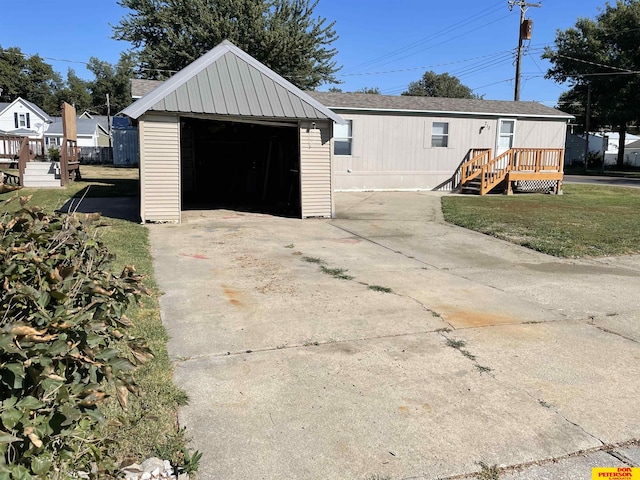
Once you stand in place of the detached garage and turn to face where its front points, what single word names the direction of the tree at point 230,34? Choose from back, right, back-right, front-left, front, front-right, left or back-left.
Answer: back

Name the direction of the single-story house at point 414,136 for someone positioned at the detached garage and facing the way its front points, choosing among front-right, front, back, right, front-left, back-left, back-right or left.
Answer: back-left

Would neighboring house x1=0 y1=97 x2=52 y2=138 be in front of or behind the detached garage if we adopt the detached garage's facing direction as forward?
behind

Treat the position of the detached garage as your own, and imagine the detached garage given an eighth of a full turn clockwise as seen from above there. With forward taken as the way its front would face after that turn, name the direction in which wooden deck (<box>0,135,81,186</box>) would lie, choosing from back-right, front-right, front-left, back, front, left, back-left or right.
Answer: right

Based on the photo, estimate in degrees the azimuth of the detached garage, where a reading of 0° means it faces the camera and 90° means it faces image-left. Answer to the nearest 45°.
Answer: approximately 0°

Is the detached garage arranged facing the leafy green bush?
yes

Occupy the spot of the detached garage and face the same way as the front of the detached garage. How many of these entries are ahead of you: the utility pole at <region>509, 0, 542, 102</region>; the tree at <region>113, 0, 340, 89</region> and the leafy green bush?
1

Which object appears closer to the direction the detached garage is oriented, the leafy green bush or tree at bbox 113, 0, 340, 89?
the leafy green bush

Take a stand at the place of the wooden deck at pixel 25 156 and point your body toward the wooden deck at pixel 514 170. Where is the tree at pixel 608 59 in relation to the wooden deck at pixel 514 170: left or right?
left

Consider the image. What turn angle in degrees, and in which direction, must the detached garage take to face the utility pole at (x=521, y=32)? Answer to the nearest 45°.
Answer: approximately 135° to its left
